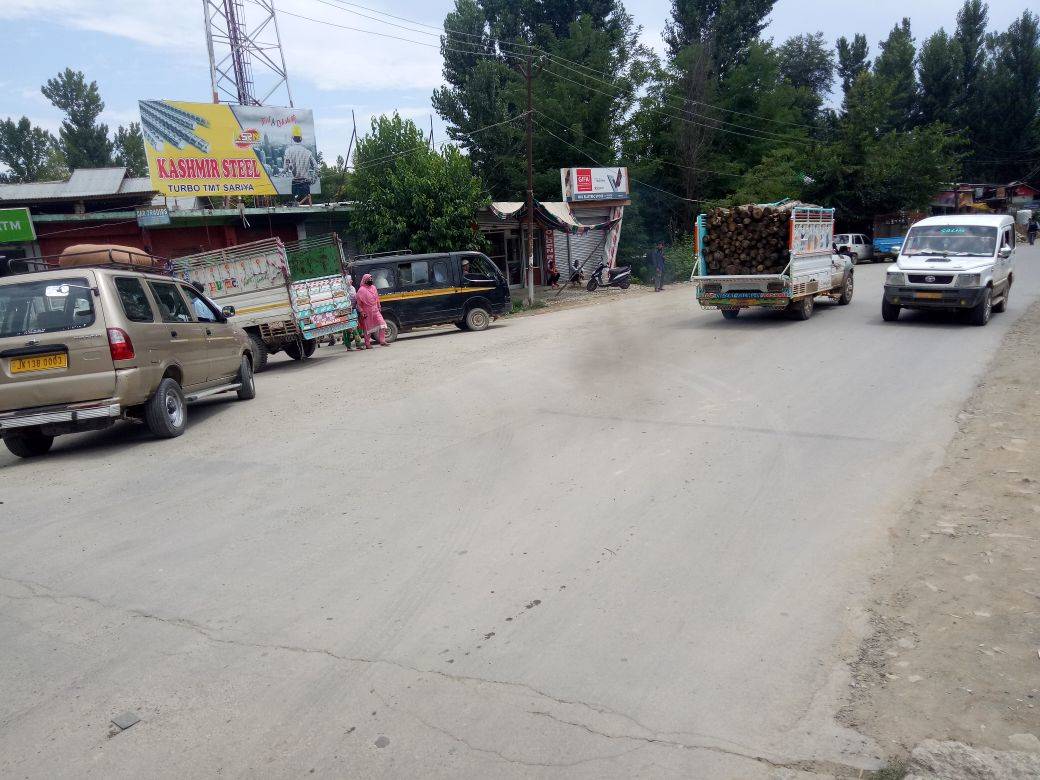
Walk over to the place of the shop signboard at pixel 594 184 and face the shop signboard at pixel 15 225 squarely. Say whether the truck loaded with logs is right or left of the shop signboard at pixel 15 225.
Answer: left

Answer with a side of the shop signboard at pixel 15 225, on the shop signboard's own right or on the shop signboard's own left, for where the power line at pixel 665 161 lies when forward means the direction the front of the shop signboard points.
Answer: on the shop signboard's own left

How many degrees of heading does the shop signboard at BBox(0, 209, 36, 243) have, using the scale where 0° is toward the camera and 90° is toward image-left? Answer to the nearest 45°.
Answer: approximately 0°

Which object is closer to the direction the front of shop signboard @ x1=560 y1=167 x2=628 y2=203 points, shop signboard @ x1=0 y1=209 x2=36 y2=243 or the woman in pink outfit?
the woman in pink outfit

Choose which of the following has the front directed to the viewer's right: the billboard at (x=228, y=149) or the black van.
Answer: the black van

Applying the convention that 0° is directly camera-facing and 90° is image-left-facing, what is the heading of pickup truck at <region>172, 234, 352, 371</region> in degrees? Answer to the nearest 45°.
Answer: approximately 135°

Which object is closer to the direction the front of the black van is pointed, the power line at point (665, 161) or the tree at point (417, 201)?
the power line

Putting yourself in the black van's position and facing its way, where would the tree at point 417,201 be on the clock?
The tree is roughly at 9 o'clock from the black van.

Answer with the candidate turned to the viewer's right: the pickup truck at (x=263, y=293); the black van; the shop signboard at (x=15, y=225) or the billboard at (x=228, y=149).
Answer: the black van

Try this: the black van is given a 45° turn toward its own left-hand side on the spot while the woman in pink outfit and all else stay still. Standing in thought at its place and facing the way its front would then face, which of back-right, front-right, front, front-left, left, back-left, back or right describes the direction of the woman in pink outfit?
back

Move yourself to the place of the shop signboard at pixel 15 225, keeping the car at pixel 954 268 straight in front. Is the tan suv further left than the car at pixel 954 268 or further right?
right

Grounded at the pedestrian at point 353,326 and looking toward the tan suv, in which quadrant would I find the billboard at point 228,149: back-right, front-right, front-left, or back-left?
back-right

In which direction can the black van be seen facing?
to the viewer's right

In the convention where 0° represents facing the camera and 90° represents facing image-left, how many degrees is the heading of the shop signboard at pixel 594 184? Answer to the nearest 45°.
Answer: approximately 0°

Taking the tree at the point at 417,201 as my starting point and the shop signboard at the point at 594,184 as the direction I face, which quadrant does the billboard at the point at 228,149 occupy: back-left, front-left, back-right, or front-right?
back-left
